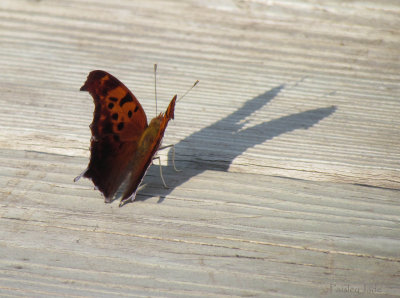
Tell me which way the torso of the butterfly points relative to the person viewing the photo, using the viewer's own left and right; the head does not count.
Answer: facing away from the viewer and to the right of the viewer
